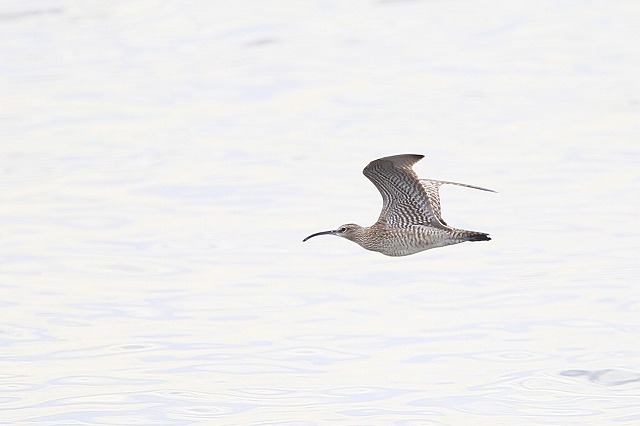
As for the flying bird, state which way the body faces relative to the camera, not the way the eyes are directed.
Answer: to the viewer's left
